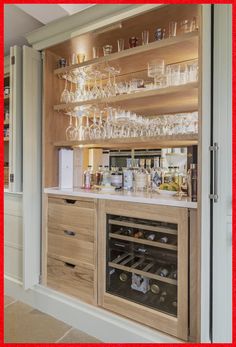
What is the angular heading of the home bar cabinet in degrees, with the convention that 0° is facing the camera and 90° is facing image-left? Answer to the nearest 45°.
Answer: approximately 45°
